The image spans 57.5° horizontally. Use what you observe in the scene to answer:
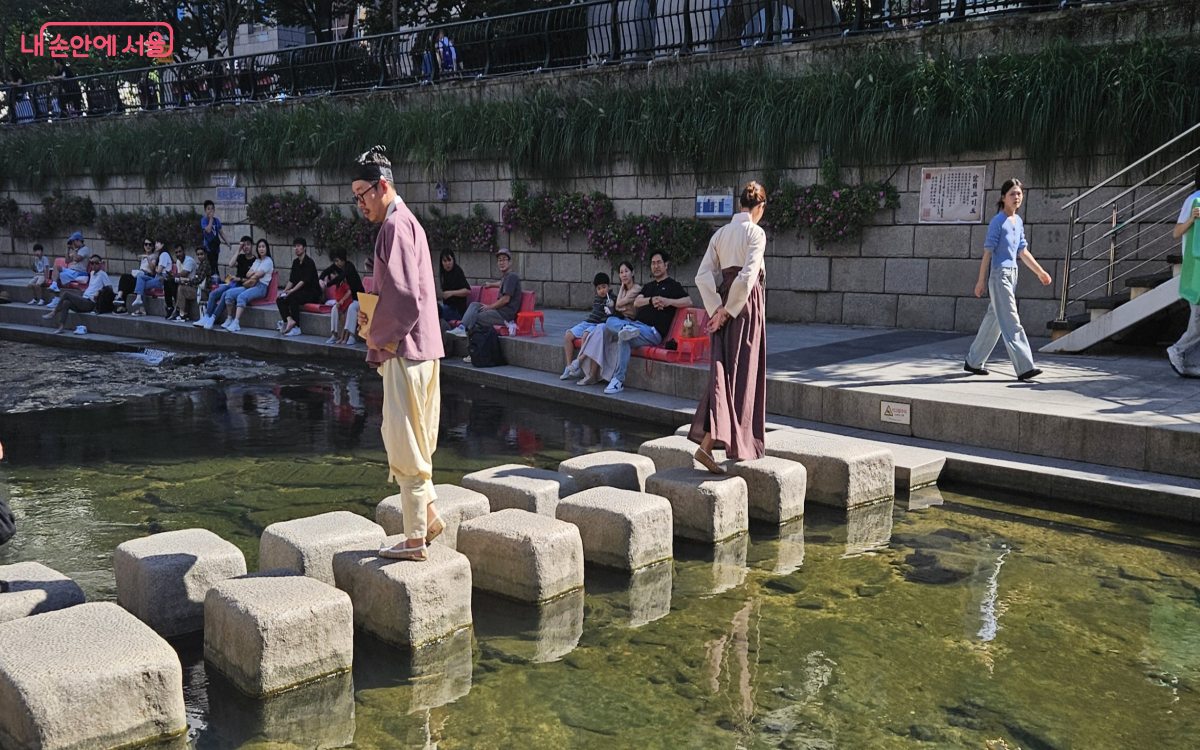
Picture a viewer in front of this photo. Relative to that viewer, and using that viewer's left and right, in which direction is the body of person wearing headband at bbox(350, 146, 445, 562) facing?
facing to the left of the viewer

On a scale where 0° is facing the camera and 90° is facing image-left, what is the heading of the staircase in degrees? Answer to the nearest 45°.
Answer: approximately 90°

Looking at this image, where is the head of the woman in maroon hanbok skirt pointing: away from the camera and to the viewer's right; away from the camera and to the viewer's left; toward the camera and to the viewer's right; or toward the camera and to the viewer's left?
away from the camera and to the viewer's right

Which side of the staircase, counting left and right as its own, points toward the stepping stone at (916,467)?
left

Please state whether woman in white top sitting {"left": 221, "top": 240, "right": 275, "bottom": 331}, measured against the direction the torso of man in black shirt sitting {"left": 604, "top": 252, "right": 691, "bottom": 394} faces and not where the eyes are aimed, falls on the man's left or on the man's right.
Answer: on the man's right

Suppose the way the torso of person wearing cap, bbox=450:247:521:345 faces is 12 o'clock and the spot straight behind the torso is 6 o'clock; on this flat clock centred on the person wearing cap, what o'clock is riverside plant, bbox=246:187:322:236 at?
The riverside plant is roughly at 2 o'clock from the person wearing cap.

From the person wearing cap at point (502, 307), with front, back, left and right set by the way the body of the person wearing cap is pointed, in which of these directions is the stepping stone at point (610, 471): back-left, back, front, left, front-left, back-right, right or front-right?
left

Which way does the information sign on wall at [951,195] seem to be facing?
toward the camera

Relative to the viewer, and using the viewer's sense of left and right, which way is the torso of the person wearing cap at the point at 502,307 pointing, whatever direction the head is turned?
facing to the left of the viewer

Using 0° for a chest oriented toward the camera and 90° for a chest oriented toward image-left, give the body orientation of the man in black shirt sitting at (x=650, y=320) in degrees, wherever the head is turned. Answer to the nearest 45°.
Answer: approximately 45°

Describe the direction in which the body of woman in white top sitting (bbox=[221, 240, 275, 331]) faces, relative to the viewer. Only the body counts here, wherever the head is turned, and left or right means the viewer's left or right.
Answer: facing the viewer and to the left of the viewer

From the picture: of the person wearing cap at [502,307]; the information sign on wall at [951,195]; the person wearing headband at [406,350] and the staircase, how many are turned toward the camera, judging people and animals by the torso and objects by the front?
1
